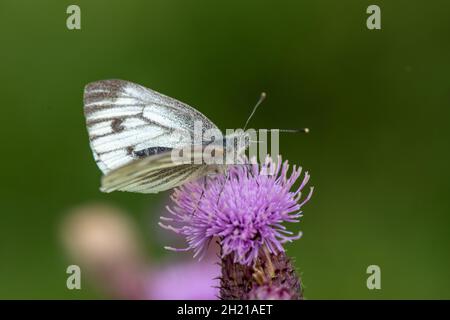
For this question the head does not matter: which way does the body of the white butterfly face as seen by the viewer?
to the viewer's right
